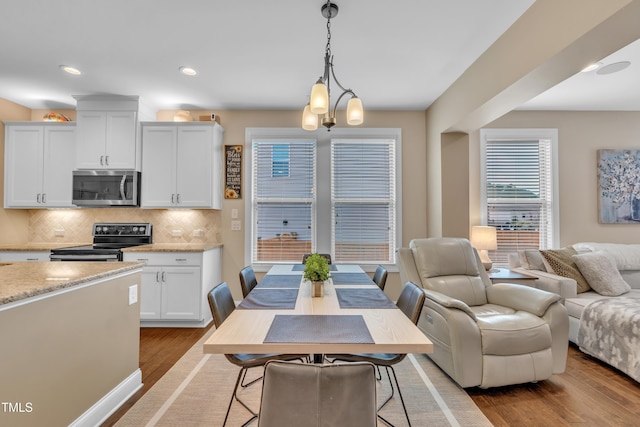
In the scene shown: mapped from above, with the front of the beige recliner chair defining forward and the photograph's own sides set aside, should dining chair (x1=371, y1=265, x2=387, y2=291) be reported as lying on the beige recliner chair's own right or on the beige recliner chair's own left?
on the beige recliner chair's own right

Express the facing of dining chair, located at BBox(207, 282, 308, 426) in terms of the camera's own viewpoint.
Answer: facing to the right of the viewer

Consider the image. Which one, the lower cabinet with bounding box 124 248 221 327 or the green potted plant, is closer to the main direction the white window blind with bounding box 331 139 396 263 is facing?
the green potted plant

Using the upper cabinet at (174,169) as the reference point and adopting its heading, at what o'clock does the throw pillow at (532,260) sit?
The throw pillow is roughly at 10 o'clock from the upper cabinet.

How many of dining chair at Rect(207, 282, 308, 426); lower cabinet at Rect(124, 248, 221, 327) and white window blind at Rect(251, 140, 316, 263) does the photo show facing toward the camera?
2

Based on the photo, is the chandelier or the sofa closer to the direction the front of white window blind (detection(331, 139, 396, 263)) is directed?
the chandelier

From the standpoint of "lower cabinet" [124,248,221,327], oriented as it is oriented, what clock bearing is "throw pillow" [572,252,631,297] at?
The throw pillow is roughly at 10 o'clock from the lower cabinet.

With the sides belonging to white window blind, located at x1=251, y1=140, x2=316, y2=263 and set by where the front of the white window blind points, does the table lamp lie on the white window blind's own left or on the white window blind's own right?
on the white window blind's own left

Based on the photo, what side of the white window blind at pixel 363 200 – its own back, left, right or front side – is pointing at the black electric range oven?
right

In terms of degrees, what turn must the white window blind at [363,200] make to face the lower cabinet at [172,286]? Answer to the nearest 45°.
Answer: approximately 45° to its right
